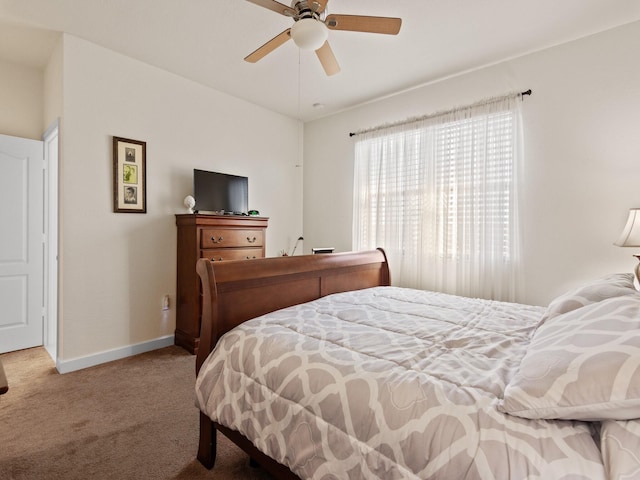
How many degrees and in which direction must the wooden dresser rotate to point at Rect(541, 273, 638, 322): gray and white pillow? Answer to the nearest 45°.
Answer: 0° — it already faces it

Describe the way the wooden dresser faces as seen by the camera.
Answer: facing the viewer and to the right of the viewer

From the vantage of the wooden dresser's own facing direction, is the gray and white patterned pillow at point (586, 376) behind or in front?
in front

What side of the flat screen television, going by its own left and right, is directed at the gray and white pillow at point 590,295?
front

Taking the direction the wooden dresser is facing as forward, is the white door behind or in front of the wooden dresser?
behind

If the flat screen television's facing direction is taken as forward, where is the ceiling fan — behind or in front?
in front

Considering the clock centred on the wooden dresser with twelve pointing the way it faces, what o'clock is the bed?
The bed is roughly at 1 o'clock from the wooden dresser.
